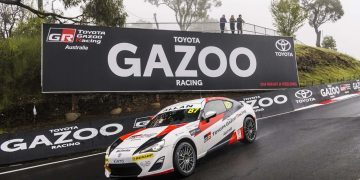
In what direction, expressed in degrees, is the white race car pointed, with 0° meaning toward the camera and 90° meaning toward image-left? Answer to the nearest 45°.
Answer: approximately 45°

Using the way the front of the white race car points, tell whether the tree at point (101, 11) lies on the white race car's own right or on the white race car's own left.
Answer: on the white race car's own right

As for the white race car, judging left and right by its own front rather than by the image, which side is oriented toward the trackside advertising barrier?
right

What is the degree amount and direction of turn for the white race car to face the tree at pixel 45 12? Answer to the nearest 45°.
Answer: approximately 90° to its right

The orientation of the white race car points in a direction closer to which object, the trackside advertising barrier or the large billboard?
the trackside advertising barrier

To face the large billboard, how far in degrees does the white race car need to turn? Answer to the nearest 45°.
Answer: approximately 135° to its right

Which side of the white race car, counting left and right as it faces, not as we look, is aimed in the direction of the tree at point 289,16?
back
